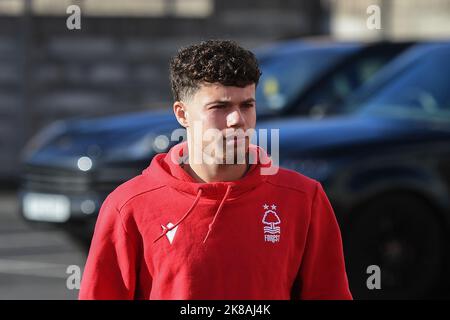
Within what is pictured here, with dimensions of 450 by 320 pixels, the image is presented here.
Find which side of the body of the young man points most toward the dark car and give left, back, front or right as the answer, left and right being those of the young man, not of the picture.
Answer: back

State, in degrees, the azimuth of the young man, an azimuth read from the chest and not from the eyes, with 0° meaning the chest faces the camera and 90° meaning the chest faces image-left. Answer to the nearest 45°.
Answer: approximately 0°
